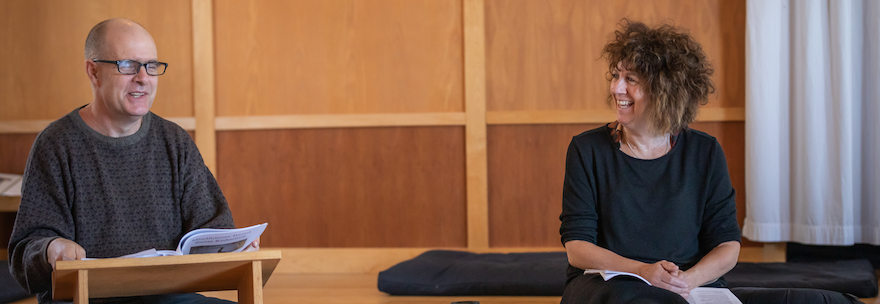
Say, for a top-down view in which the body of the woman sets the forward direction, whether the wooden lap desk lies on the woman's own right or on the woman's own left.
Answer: on the woman's own right

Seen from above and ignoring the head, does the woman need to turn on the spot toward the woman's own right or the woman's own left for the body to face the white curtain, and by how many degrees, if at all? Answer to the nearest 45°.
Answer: approximately 135° to the woman's own left

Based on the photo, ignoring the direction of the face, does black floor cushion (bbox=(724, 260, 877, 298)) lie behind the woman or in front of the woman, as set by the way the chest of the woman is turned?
behind

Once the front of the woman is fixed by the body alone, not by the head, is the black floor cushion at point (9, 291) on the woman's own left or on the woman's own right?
on the woman's own right

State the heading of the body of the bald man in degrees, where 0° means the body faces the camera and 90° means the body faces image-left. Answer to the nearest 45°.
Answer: approximately 315°

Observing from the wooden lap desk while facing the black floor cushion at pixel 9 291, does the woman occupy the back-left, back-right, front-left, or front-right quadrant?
back-right

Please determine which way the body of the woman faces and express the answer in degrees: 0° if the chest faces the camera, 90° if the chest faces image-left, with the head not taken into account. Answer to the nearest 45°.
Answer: approximately 0°

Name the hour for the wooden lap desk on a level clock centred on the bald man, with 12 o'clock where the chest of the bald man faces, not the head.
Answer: The wooden lap desk is roughly at 1 o'clock from the bald man.
